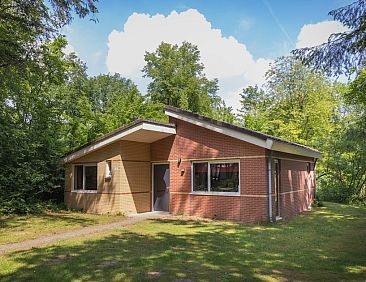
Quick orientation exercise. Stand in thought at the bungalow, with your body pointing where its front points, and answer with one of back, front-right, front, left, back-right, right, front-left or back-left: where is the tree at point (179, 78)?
back-right

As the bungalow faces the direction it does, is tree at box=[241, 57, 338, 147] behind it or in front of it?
behind

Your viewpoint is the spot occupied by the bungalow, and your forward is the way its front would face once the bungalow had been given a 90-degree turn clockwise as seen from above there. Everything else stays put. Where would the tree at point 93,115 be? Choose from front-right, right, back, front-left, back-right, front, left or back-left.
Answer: front

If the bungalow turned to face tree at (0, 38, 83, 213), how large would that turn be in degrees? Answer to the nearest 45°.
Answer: approximately 45° to its right

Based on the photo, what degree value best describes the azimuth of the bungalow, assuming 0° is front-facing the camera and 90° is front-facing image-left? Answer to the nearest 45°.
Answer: approximately 45°

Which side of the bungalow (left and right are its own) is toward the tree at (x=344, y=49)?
left
